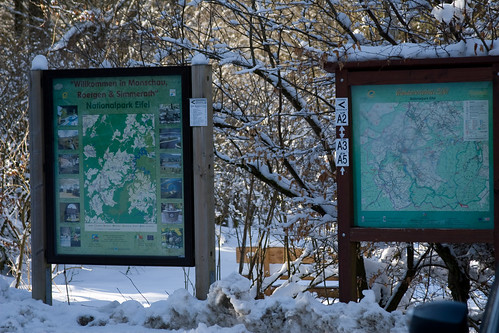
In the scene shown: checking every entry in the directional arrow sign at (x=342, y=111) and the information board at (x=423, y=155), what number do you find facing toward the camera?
2

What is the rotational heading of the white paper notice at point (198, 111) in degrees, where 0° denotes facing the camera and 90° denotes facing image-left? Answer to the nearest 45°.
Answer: approximately 0°

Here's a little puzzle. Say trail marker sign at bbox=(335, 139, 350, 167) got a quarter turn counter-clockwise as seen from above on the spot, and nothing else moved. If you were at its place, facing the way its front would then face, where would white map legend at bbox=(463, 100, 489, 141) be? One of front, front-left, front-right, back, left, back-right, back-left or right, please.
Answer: front

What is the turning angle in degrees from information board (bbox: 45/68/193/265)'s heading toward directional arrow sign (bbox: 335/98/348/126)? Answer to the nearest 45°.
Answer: approximately 45° to its left

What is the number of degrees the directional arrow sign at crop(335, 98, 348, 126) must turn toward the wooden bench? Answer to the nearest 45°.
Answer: approximately 180°

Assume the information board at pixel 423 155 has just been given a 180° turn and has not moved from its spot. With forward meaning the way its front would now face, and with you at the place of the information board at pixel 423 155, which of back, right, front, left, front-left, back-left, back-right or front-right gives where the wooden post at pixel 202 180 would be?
left

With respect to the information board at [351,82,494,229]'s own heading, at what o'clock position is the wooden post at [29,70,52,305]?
The wooden post is roughly at 3 o'clock from the information board.

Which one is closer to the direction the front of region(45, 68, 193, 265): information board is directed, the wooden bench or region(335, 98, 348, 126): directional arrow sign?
the directional arrow sign
